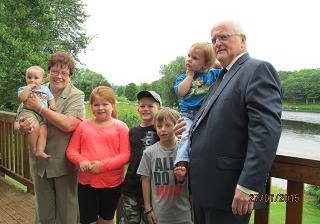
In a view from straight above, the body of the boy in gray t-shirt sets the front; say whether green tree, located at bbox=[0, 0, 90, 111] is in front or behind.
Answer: behind

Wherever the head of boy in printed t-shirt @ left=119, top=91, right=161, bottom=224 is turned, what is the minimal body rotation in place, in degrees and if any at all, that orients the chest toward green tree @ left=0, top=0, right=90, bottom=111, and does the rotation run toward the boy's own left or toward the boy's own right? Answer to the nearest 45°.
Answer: approximately 135° to the boy's own right

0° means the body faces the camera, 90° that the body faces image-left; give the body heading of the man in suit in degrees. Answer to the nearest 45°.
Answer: approximately 45°

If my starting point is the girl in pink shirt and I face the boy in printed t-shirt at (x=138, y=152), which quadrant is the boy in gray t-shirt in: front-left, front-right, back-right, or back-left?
front-right

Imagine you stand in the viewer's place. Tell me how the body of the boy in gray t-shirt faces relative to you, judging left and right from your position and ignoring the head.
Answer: facing the viewer

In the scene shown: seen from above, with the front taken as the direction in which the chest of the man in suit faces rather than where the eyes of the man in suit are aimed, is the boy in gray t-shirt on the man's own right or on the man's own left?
on the man's own right
